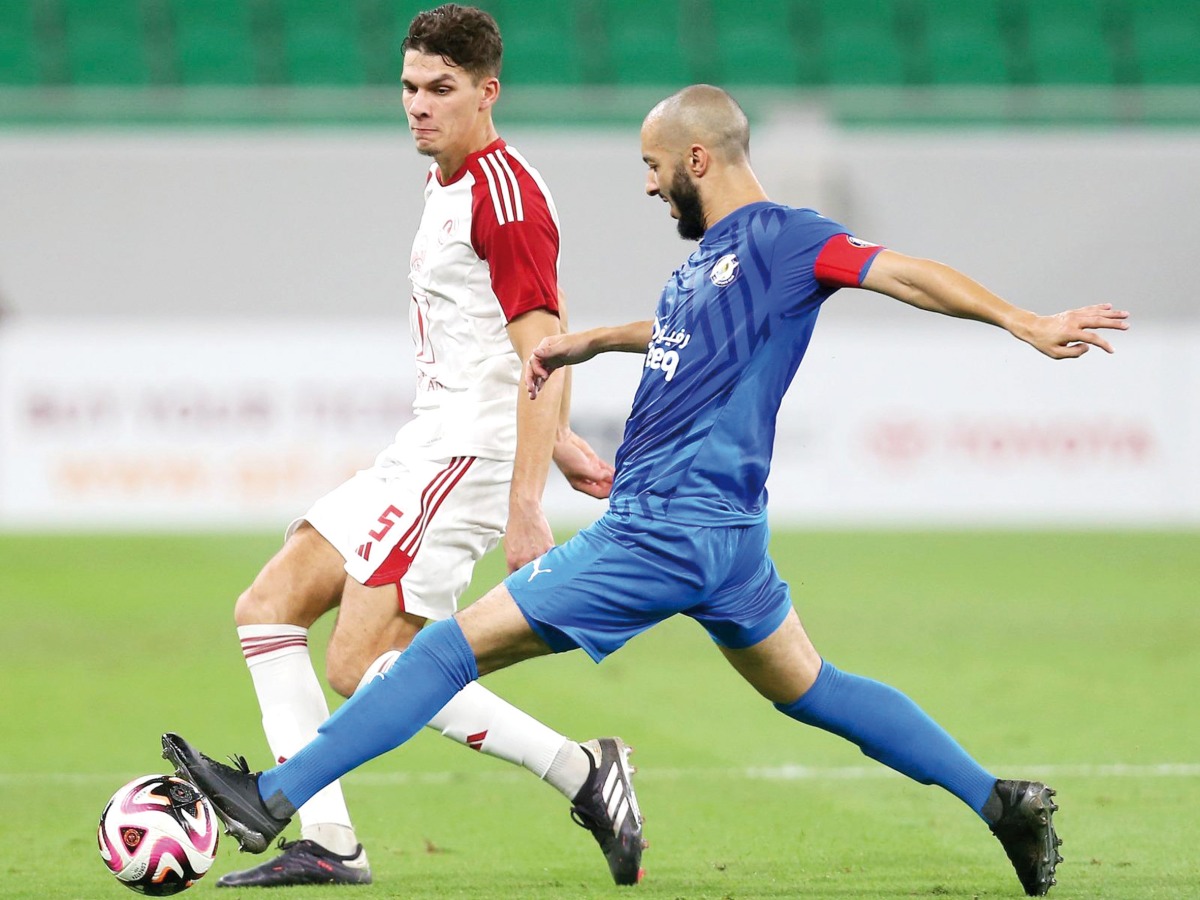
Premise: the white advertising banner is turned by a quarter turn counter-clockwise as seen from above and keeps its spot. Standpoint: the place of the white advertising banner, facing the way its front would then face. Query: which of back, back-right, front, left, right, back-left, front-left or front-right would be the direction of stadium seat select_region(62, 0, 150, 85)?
back-left

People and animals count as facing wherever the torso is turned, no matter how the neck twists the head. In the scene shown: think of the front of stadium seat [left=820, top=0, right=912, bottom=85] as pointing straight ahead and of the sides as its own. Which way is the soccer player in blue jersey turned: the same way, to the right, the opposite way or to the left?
to the right

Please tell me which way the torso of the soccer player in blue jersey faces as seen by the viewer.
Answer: to the viewer's left

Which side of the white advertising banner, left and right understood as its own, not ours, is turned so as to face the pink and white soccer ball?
front

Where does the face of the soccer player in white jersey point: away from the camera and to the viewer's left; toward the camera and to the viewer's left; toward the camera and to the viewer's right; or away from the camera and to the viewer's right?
toward the camera and to the viewer's left

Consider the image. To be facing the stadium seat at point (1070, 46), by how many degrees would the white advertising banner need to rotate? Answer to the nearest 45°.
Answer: approximately 135° to its left

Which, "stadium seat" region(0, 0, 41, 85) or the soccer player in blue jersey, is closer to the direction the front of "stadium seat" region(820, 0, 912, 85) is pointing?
the soccer player in blue jersey

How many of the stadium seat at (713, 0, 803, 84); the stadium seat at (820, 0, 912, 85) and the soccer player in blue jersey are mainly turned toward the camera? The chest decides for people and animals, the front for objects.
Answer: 2

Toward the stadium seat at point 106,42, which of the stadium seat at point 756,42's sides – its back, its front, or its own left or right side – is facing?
right

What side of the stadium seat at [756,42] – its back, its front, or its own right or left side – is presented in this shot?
front

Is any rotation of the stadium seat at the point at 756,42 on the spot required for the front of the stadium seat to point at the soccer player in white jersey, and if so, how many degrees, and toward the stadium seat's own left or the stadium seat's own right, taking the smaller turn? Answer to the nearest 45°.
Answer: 0° — it already faces them

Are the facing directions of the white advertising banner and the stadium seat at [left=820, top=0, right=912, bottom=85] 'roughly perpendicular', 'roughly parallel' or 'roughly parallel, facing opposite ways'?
roughly parallel

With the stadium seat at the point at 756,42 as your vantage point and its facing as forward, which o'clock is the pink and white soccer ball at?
The pink and white soccer ball is roughly at 12 o'clock from the stadium seat.

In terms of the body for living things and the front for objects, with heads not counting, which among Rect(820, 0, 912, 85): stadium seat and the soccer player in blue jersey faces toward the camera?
the stadium seat

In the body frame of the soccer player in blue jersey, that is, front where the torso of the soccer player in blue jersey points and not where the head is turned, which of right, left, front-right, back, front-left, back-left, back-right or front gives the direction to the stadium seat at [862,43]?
right

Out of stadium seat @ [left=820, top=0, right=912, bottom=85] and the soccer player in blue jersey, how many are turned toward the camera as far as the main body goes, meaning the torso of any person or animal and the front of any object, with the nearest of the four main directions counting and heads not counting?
1

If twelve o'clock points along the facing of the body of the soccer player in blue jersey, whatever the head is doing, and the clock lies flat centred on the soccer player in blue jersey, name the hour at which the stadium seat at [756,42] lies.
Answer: The stadium seat is roughly at 3 o'clock from the soccer player in blue jersey.

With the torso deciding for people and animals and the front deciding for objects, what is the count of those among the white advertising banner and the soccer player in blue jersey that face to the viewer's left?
1

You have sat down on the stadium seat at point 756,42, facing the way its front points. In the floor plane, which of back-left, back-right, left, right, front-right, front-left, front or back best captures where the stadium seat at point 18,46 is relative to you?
right

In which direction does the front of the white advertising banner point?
toward the camera

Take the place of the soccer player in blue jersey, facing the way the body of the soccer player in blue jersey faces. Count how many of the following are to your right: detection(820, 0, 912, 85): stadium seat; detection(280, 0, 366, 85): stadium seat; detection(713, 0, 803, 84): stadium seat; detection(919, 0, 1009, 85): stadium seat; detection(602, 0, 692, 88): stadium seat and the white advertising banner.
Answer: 6
